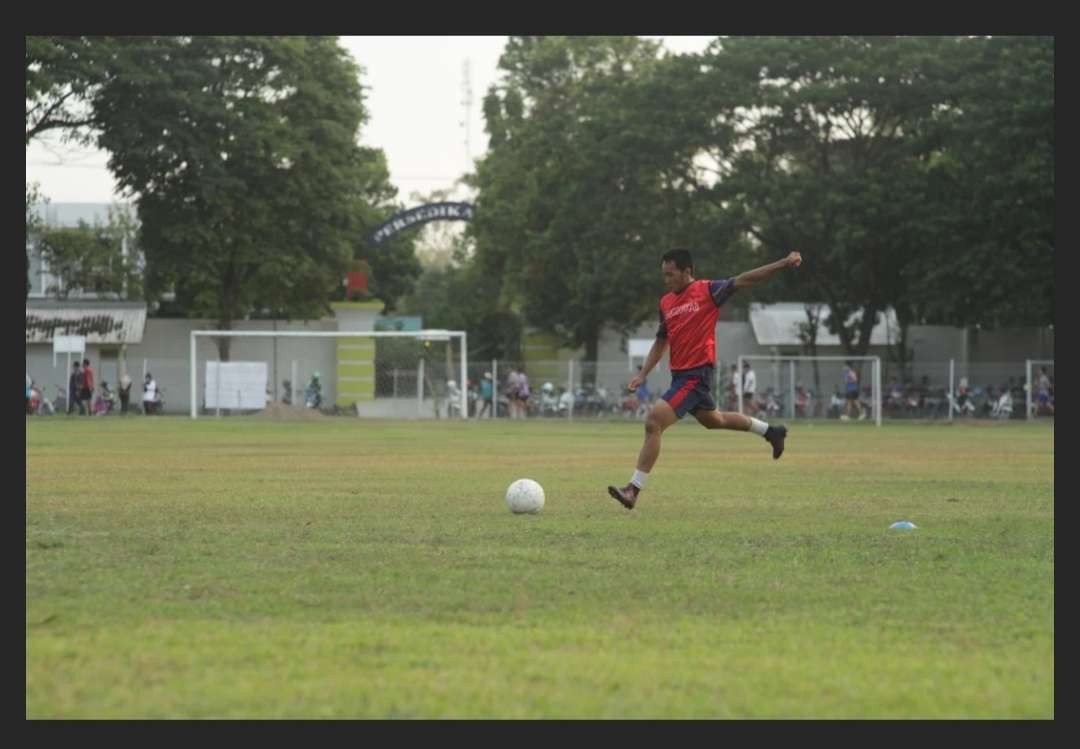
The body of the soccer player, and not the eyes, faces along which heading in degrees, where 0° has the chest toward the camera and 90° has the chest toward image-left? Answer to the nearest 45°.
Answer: approximately 45°

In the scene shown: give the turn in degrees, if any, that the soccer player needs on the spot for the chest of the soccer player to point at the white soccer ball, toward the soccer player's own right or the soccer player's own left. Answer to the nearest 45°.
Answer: approximately 45° to the soccer player's own right
